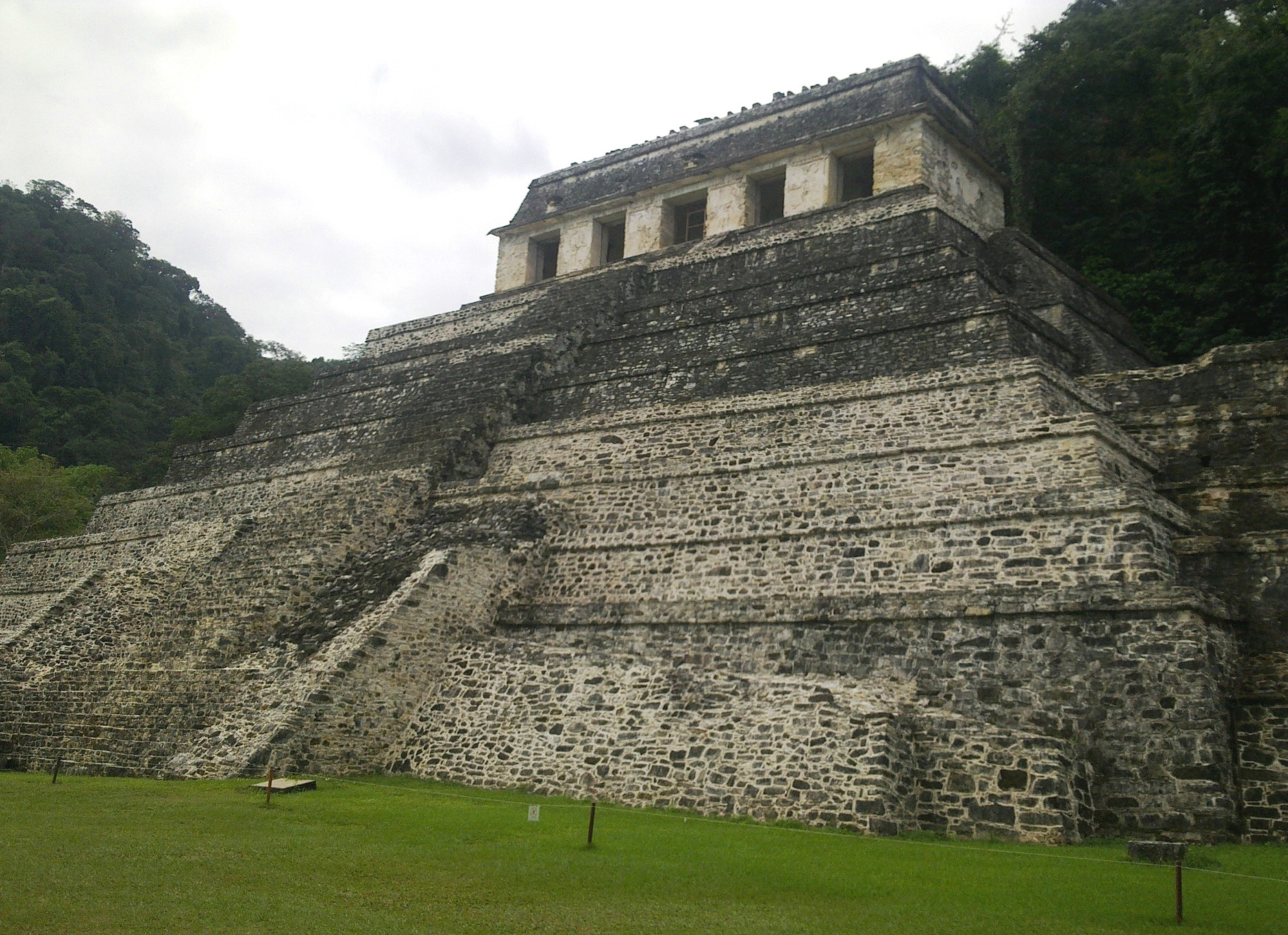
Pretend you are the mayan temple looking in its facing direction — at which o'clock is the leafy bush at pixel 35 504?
The leafy bush is roughly at 3 o'clock from the mayan temple.

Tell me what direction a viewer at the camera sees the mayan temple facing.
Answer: facing the viewer and to the left of the viewer
